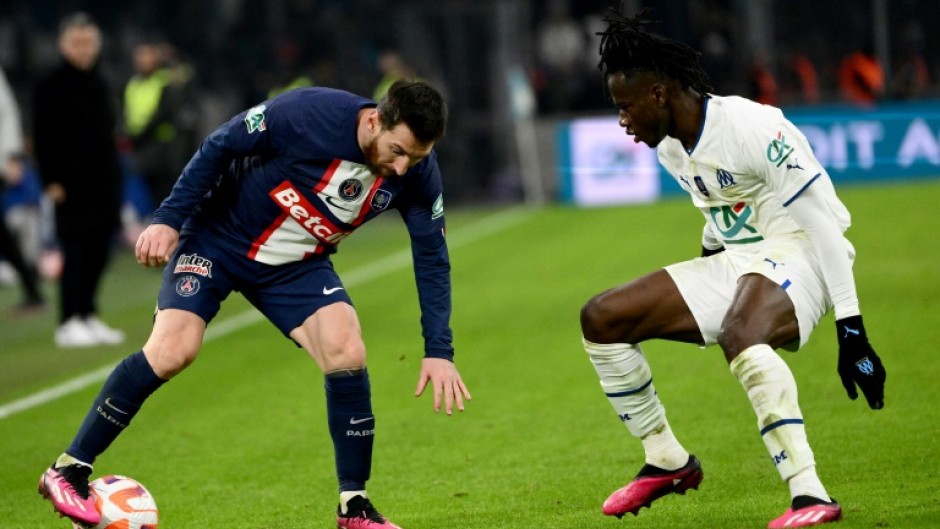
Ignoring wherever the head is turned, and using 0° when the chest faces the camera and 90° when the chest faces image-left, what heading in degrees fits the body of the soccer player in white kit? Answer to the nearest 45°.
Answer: approximately 45°

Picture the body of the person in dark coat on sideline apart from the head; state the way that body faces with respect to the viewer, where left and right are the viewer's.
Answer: facing the viewer and to the right of the viewer

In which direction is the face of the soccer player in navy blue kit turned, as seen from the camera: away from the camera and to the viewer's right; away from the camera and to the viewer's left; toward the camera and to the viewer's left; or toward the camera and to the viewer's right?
toward the camera and to the viewer's right

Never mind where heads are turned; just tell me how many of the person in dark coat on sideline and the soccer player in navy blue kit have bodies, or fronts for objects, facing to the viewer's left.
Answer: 0

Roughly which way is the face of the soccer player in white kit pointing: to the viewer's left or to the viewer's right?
to the viewer's left

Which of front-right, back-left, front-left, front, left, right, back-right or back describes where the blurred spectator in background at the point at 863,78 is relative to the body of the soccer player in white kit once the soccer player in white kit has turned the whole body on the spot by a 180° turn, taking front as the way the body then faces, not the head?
front-left

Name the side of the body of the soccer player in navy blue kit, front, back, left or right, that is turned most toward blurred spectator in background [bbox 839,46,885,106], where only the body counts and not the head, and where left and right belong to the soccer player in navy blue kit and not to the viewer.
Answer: left

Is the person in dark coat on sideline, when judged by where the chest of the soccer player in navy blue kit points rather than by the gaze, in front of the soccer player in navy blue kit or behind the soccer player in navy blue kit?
behind

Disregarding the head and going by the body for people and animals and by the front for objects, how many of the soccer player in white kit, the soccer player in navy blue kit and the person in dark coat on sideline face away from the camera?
0

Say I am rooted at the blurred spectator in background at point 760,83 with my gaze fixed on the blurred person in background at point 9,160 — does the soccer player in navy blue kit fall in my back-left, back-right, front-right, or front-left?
front-left

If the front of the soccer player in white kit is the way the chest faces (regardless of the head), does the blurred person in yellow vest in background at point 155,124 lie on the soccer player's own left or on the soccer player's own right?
on the soccer player's own right

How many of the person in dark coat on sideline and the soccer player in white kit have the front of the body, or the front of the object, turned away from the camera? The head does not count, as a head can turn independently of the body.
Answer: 0
